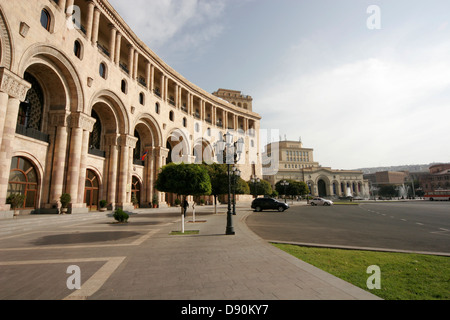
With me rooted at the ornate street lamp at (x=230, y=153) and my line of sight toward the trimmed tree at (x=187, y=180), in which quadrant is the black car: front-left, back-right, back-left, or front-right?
back-right

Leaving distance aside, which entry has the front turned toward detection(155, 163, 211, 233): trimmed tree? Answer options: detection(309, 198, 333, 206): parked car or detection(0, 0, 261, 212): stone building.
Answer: the stone building

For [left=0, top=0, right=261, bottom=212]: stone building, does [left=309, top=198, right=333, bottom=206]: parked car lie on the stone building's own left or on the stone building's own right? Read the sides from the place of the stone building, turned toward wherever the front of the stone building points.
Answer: on the stone building's own left

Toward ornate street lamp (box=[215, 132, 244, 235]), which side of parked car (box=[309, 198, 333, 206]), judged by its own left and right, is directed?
right

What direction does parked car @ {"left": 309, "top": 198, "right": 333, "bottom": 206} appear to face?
to the viewer's right

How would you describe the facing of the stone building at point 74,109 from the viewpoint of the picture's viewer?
facing the viewer and to the right of the viewer
